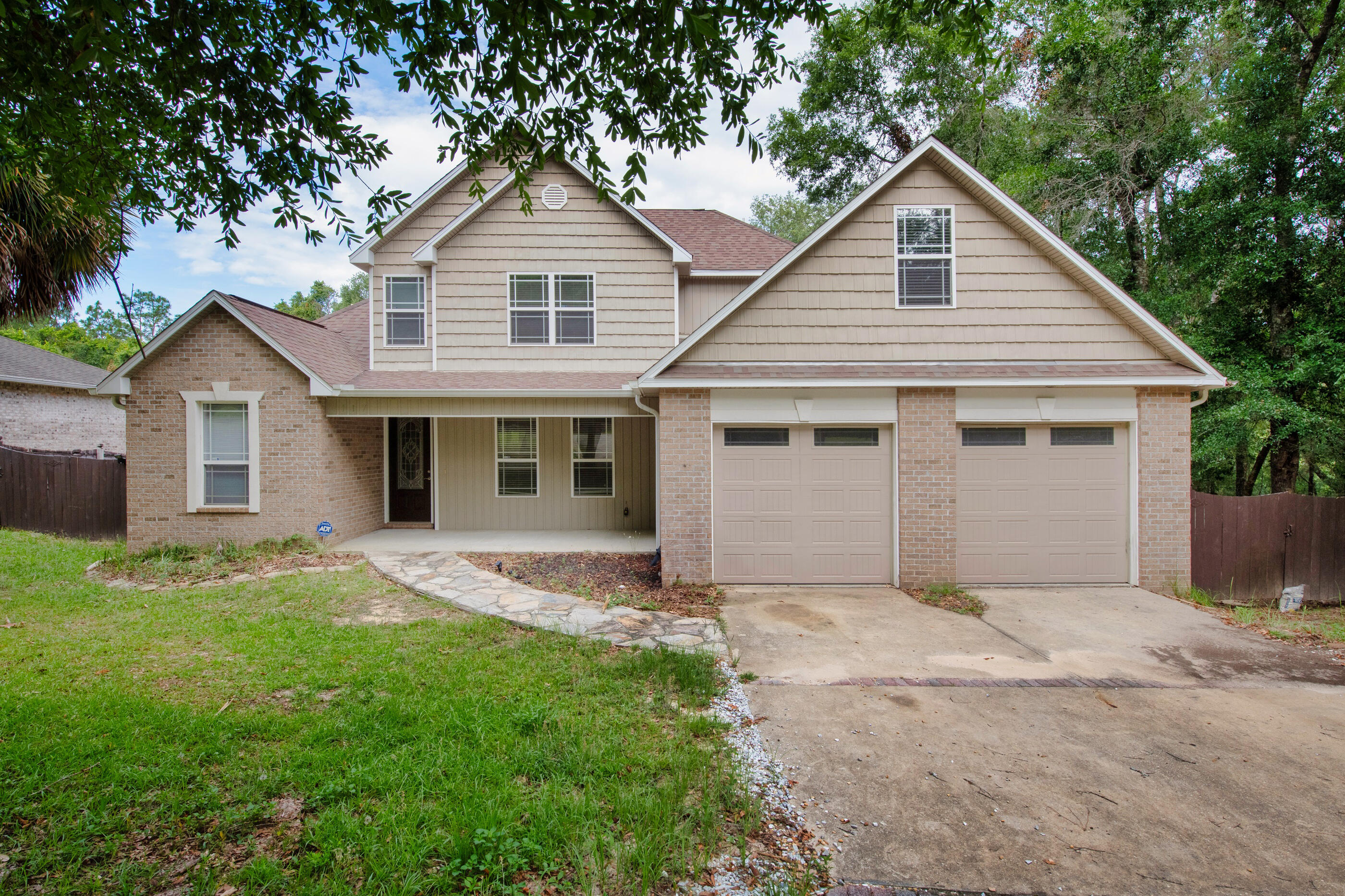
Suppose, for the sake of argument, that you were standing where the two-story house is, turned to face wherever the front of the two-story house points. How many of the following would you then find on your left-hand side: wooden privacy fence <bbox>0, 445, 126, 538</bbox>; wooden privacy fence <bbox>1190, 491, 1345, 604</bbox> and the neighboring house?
1

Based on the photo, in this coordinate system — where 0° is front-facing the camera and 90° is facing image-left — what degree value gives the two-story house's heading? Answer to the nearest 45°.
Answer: approximately 0°

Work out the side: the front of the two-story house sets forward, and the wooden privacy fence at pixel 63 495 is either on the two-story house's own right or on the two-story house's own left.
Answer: on the two-story house's own right

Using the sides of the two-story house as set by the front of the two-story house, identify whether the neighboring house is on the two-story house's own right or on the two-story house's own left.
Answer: on the two-story house's own right

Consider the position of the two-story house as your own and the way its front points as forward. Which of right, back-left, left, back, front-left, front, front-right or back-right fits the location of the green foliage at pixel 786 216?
back

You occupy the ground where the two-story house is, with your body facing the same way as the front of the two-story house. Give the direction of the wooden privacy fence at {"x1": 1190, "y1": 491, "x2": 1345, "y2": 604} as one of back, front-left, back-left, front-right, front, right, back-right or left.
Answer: left
